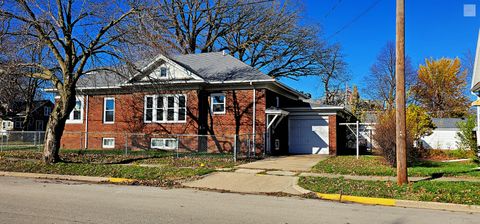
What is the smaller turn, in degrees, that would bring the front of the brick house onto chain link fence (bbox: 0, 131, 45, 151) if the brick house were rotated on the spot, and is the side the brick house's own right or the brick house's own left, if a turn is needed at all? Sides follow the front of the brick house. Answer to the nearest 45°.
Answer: approximately 90° to the brick house's own right

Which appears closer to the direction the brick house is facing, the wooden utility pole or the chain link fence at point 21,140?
the wooden utility pole

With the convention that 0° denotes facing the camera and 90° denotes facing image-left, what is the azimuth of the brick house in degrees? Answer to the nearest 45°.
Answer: approximately 0°

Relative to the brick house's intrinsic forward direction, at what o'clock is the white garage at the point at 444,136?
The white garage is roughly at 8 o'clock from the brick house.

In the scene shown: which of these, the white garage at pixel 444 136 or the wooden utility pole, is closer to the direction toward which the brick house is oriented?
the wooden utility pole

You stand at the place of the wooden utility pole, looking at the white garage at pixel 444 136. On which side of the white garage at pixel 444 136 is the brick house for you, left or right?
left

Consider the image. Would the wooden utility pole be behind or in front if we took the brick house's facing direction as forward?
in front
